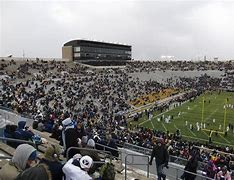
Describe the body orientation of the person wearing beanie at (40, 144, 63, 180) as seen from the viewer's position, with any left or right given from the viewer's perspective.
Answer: facing away from the viewer and to the right of the viewer

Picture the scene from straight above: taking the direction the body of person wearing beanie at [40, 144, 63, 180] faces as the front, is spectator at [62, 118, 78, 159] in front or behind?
in front

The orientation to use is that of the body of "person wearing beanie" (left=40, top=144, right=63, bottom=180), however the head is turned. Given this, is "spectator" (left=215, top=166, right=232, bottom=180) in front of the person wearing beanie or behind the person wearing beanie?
in front

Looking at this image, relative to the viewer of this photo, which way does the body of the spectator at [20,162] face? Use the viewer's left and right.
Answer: facing to the right of the viewer

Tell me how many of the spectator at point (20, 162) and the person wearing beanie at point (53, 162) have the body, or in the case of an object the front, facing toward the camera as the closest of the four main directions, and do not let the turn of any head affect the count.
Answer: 0

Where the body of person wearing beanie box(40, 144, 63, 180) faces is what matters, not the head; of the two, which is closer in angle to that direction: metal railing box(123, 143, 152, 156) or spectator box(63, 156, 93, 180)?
the metal railing

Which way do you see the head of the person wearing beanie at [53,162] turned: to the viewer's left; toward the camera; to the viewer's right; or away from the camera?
away from the camera
